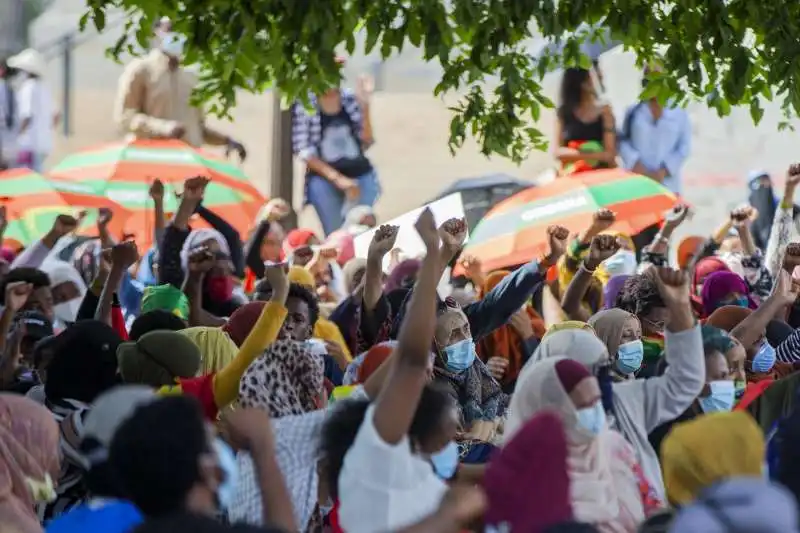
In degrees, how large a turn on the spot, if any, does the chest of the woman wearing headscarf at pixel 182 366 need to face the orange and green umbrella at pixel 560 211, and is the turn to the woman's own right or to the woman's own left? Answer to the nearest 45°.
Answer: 0° — they already face it

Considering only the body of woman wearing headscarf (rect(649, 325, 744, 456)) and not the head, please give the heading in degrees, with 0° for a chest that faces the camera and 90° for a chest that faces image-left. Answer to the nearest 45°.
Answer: approximately 315°

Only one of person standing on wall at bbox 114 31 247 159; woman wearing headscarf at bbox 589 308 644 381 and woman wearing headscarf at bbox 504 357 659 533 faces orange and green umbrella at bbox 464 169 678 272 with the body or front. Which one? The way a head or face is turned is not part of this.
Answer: the person standing on wall

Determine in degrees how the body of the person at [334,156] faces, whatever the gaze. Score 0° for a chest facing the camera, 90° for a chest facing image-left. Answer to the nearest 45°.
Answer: approximately 0°

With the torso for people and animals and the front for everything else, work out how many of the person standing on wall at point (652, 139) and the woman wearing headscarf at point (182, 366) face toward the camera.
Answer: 1

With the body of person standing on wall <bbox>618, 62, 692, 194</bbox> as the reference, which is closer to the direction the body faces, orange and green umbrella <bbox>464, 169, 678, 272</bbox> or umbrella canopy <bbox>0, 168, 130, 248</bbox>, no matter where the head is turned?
the orange and green umbrella

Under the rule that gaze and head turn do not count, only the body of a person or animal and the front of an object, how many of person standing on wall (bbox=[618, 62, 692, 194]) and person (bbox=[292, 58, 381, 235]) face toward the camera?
2

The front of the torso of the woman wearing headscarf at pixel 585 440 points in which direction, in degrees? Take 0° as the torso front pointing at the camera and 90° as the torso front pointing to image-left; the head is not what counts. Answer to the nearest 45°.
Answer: approximately 315°

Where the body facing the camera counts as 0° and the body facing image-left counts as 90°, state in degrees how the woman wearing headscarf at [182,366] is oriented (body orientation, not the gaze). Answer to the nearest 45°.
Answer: approximately 225°

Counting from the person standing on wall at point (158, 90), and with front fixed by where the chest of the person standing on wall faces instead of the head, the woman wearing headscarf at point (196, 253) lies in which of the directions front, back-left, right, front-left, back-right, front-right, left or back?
front-right

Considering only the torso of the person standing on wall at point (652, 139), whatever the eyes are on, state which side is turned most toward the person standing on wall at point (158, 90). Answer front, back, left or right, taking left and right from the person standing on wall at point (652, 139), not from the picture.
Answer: right

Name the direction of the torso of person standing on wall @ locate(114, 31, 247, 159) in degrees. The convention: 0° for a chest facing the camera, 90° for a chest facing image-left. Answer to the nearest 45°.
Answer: approximately 315°

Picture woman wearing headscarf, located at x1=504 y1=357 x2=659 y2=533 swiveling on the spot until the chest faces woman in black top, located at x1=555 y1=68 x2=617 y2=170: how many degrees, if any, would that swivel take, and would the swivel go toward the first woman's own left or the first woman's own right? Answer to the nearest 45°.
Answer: approximately 135° to the first woman's own left
